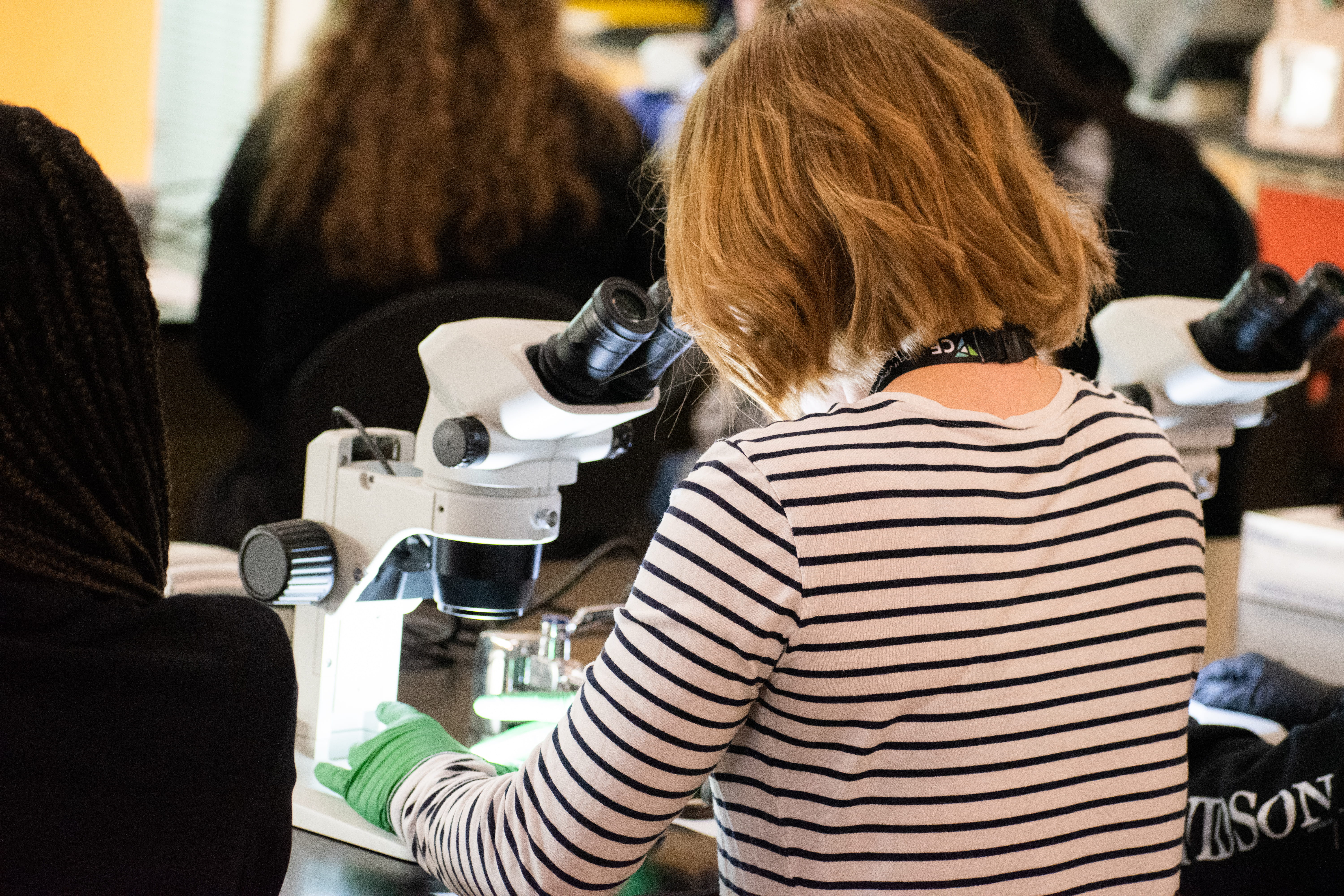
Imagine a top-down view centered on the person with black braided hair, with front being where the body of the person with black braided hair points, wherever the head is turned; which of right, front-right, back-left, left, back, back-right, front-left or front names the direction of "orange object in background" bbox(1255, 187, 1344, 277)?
front-right

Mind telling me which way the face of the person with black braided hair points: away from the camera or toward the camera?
away from the camera

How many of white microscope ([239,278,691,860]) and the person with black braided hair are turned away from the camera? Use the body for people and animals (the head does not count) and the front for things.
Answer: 1

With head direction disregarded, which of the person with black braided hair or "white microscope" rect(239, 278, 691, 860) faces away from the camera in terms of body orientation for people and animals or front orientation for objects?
the person with black braided hair

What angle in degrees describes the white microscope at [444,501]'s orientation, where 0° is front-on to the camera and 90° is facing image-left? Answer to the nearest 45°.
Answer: approximately 315°

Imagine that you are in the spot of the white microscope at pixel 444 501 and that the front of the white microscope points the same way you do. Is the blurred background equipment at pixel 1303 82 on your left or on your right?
on your left

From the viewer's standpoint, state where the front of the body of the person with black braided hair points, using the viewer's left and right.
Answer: facing away from the viewer

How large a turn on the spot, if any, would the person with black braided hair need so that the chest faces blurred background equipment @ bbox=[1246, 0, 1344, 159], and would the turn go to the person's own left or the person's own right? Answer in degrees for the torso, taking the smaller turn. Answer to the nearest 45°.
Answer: approximately 45° to the person's own right

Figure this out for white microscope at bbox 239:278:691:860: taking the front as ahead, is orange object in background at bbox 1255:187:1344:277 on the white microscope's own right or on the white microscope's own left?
on the white microscope's own left
